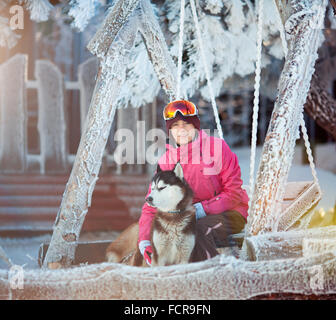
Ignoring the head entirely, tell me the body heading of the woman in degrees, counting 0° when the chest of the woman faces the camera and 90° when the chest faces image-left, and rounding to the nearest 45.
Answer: approximately 45°

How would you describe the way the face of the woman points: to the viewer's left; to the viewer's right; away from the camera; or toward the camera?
toward the camera

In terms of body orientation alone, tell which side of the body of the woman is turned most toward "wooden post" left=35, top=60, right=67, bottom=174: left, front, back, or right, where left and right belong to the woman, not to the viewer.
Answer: right

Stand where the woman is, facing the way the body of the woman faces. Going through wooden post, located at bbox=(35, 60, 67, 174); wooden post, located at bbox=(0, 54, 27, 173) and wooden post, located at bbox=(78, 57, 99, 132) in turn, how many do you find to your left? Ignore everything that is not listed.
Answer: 0

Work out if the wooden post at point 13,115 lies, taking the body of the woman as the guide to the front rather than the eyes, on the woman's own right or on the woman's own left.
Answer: on the woman's own right
